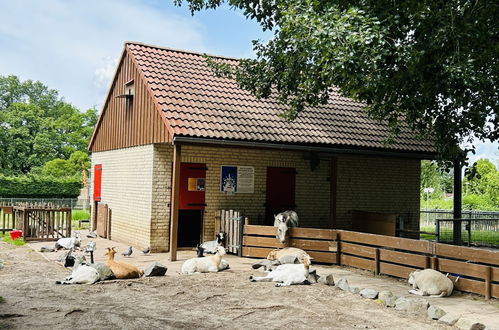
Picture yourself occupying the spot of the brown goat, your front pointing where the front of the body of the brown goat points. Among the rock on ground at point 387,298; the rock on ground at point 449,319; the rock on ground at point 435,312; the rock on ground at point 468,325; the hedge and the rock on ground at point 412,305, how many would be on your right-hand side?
1

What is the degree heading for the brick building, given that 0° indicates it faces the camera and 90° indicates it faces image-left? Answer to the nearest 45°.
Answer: approximately 315°

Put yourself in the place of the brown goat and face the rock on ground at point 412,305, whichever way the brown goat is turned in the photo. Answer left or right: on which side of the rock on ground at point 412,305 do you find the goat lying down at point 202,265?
left

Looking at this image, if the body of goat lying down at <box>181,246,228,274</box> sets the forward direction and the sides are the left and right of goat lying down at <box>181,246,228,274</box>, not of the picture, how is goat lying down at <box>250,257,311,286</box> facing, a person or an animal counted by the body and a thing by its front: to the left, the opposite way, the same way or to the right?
the same way

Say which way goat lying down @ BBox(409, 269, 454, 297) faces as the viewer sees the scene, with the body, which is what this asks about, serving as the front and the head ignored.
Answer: to the viewer's left

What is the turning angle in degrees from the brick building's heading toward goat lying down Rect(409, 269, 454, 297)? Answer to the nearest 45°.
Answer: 0° — it already faces it

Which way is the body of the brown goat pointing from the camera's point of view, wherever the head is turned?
to the viewer's left

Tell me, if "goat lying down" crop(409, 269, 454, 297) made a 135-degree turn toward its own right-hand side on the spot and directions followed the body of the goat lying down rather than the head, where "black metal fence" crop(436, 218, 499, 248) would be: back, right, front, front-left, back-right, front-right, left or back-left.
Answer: front-left

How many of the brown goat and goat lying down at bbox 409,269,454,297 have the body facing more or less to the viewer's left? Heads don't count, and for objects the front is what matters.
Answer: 2

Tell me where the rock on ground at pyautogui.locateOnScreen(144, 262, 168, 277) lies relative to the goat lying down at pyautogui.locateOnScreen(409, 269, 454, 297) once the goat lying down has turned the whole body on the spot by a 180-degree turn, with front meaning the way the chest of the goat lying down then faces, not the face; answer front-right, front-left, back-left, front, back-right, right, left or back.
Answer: back
